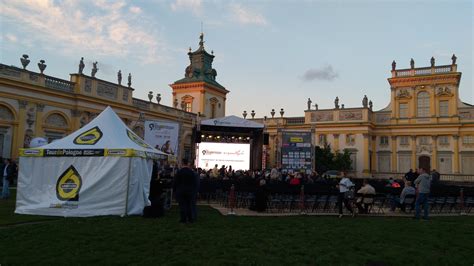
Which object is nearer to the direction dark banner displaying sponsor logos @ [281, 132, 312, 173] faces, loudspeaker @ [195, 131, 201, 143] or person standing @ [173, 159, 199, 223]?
the person standing

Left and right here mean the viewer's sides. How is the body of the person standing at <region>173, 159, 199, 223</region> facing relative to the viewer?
facing away from the viewer

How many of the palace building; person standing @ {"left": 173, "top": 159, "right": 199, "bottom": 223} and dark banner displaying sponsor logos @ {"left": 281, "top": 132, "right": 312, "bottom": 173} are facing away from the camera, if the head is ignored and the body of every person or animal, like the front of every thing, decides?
1

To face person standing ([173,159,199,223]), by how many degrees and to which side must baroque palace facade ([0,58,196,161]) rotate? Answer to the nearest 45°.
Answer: approximately 45° to its right

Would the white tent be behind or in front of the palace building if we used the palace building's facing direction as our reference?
in front

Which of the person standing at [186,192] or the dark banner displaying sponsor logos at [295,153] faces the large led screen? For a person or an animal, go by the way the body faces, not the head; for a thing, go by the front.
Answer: the person standing

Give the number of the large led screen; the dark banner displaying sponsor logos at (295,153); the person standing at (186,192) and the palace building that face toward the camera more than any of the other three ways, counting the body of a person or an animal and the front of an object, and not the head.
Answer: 3

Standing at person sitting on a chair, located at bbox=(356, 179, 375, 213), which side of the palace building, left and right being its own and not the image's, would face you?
front

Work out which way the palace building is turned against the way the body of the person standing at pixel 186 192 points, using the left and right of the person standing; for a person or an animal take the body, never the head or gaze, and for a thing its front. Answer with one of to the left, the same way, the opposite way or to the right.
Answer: the opposite way

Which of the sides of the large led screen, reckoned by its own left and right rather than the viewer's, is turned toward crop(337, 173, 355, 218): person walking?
front

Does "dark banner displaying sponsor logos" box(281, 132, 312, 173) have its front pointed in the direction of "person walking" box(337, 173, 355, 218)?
yes

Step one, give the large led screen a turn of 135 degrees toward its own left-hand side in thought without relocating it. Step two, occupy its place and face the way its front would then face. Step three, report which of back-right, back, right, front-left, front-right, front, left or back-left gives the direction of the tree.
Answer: front

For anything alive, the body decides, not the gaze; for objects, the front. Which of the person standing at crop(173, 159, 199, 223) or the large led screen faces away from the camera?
the person standing

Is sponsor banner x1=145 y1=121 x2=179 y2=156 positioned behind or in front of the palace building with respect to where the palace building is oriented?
in front

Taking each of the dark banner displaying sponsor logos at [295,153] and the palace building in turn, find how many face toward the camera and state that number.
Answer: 2
